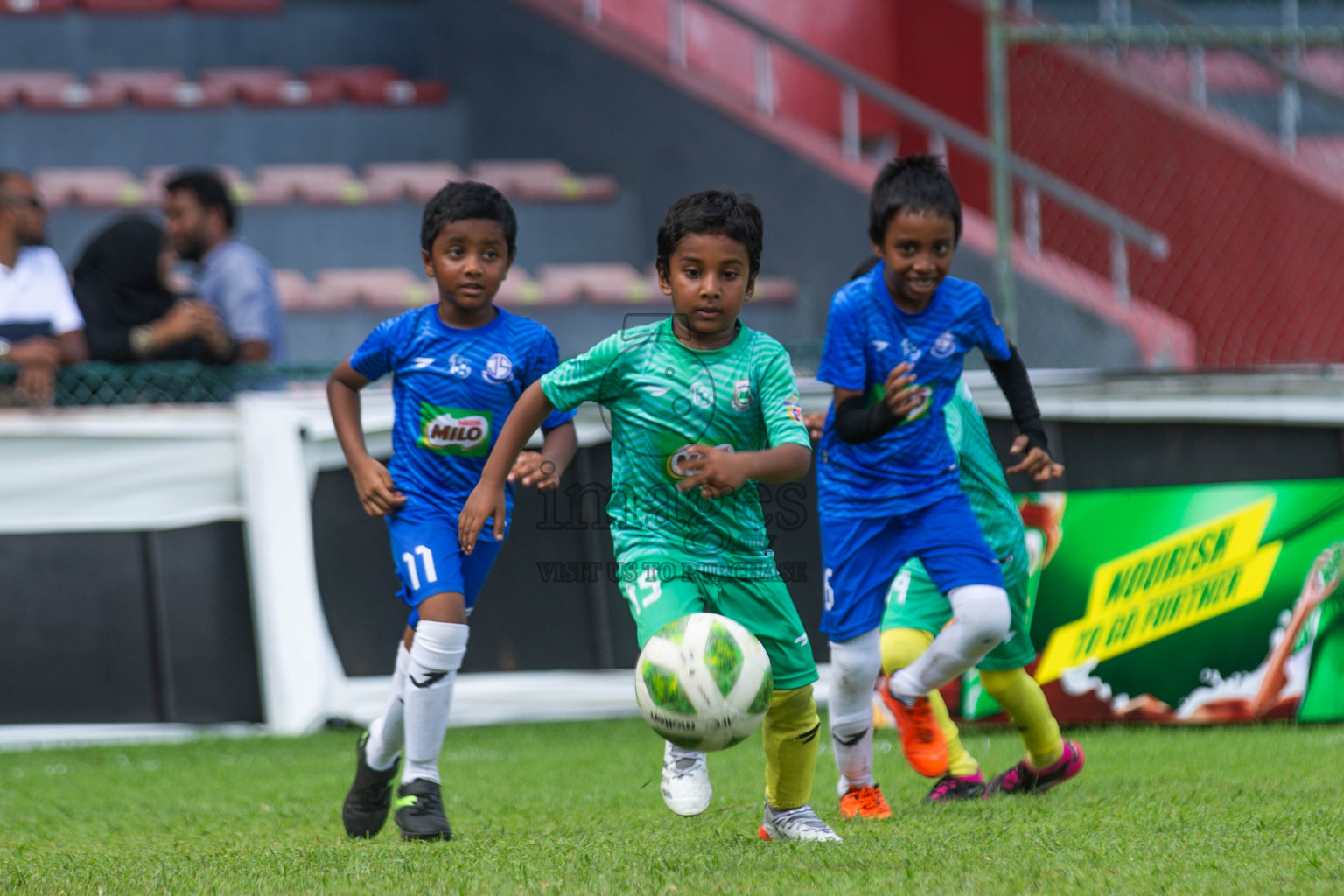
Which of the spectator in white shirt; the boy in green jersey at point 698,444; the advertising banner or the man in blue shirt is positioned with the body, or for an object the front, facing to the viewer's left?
the man in blue shirt

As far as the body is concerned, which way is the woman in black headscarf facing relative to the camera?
to the viewer's right

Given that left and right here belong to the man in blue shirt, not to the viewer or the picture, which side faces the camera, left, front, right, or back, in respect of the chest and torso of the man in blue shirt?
left

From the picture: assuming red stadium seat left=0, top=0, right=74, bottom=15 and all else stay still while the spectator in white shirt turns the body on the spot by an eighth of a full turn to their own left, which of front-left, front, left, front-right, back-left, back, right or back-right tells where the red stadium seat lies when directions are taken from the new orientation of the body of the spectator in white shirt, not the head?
back-left

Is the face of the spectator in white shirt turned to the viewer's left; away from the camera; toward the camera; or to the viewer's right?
to the viewer's right

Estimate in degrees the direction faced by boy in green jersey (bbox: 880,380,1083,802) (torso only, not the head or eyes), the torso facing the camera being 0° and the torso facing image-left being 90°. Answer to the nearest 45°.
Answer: approximately 45°

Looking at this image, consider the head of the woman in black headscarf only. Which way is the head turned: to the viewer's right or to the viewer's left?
to the viewer's right

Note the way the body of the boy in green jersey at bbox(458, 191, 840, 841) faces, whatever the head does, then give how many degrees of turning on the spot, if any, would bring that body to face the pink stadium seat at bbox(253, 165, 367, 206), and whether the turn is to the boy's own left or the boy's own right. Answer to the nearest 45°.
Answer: approximately 180°

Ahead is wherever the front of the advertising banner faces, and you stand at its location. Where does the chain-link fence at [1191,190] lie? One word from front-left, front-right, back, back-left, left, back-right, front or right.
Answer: back

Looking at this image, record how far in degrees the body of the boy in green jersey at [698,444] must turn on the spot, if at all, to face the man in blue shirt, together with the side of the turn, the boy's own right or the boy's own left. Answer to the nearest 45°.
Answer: approximately 135° to the boy's own right

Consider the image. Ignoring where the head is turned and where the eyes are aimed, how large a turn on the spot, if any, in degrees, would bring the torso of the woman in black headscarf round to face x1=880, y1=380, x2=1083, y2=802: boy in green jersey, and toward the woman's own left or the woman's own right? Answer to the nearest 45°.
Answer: approximately 45° to the woman's own right
